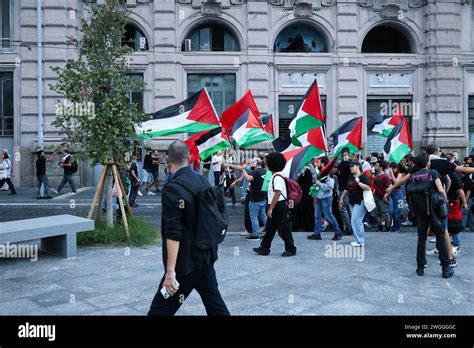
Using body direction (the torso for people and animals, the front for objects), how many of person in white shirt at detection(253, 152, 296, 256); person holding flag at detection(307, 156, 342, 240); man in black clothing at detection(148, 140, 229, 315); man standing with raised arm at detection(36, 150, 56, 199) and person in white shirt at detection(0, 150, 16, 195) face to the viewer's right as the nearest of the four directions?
1

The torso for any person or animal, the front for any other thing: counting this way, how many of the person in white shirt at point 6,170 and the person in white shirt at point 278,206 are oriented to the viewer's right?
0

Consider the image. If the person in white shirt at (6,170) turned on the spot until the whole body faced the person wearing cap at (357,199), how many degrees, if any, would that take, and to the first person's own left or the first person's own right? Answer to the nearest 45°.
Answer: approximately 135° to the first person's own left

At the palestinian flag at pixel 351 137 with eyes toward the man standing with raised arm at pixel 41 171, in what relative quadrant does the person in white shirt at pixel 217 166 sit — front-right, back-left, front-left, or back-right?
front-right

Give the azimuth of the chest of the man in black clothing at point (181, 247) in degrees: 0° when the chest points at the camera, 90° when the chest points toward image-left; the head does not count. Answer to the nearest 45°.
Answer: approximately 135°

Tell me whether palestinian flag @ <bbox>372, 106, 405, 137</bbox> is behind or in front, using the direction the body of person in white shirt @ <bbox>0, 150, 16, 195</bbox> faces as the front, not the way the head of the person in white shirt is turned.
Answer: behind
